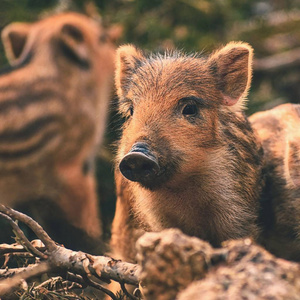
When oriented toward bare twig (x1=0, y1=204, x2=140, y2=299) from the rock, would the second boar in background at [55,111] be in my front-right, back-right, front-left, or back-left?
front-right
